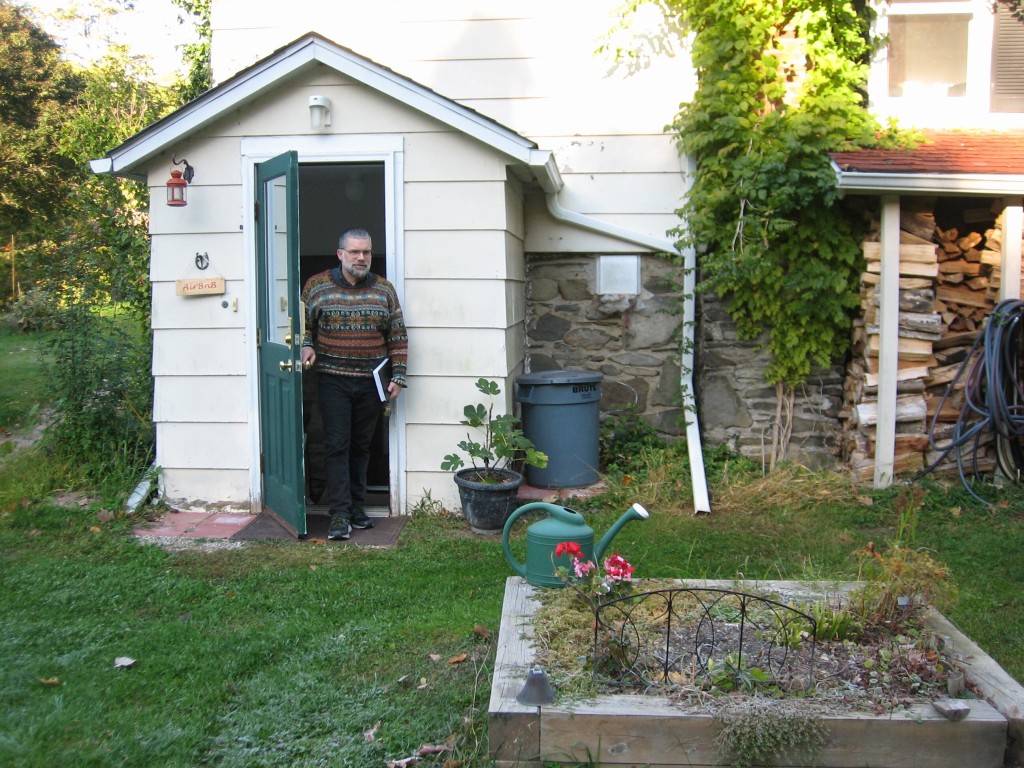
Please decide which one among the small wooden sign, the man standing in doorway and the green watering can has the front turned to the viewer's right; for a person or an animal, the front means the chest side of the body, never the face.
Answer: the green watering can

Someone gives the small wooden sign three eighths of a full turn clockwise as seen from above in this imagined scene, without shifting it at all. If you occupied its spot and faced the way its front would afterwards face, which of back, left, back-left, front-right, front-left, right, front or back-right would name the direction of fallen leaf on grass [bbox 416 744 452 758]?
back-left

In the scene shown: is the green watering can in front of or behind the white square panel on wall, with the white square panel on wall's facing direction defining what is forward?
in front

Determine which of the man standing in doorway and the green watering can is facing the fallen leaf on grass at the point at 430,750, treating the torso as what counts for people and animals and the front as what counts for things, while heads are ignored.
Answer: the man standing in doorway

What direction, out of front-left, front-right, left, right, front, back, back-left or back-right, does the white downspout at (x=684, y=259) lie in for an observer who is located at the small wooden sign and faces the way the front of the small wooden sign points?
left

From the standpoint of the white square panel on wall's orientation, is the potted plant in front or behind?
in front

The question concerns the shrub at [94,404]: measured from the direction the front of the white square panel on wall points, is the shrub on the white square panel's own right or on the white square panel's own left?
on the white square panel's own right

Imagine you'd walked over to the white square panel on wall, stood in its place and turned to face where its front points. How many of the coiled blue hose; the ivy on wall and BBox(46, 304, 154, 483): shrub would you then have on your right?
1

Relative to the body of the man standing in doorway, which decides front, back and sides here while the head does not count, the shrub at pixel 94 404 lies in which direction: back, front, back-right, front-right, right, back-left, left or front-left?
back-right

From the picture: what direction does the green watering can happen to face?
to the viewer's right

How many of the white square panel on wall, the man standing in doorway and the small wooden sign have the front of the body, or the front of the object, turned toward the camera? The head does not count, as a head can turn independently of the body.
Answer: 3

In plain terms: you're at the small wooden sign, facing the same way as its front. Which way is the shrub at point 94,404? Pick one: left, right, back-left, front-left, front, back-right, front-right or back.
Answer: back-right

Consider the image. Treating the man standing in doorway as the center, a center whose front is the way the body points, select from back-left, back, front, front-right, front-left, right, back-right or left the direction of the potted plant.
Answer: left

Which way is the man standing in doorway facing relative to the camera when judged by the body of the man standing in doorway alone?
toward the camera

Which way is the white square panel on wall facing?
toward the camera

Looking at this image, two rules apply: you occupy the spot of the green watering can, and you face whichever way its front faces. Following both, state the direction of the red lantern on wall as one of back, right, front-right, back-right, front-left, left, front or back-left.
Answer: back-left

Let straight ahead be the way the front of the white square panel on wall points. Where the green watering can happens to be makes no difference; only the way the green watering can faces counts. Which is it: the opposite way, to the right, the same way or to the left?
to the left
